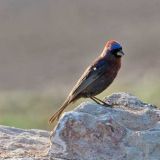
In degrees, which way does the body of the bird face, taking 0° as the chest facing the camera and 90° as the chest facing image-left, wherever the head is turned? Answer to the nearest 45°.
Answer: approximately 270°
